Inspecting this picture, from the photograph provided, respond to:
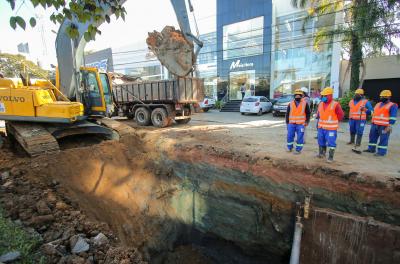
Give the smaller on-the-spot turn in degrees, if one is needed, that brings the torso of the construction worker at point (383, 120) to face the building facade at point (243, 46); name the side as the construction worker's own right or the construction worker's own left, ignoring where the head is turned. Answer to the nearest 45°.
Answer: approximately 90° to the construction worker's own right

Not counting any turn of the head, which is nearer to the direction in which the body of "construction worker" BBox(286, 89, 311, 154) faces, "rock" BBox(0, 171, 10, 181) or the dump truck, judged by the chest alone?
the rock

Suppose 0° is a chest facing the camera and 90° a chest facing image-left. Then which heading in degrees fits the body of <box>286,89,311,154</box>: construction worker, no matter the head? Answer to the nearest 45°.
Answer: approximately 0°

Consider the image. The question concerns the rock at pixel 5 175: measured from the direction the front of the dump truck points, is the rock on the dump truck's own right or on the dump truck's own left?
on the dump truck's own left

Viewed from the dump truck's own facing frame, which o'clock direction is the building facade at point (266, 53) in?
The building facade is roughly at 3 o'clock from the dump truck.

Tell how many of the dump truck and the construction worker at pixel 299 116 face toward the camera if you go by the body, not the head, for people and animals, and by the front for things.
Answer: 1

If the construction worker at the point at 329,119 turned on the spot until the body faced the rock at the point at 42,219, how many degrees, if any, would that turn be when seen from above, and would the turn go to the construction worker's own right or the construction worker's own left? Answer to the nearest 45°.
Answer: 0° — they already face it

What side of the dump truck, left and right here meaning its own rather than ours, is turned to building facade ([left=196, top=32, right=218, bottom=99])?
right

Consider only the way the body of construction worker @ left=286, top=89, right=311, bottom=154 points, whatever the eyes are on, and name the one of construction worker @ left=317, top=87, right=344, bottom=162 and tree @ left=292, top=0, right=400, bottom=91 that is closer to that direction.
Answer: the construction worker

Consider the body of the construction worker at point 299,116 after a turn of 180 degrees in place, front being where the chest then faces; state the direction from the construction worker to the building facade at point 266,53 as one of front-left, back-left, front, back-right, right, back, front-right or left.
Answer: front
